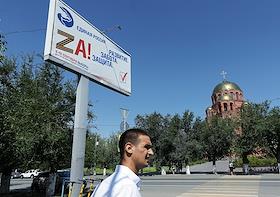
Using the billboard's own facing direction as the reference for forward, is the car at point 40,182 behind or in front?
behind

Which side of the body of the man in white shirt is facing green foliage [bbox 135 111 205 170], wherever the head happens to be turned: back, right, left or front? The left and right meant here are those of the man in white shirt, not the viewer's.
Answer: left

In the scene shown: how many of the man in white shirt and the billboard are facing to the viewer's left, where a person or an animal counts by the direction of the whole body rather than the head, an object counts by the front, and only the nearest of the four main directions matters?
0

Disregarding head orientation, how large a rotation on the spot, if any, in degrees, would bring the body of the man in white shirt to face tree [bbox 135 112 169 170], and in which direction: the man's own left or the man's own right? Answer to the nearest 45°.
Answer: approximately 90° to the man's own left

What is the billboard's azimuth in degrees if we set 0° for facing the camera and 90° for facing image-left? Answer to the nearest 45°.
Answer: approximately 315°

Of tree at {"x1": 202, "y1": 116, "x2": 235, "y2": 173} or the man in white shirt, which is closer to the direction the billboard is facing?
the man in white shirt

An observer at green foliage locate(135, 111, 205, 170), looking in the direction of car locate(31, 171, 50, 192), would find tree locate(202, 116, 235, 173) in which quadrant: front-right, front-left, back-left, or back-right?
back-left

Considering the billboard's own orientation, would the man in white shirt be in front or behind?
in front

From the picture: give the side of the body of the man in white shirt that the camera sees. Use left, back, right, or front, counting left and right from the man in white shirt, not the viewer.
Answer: right
